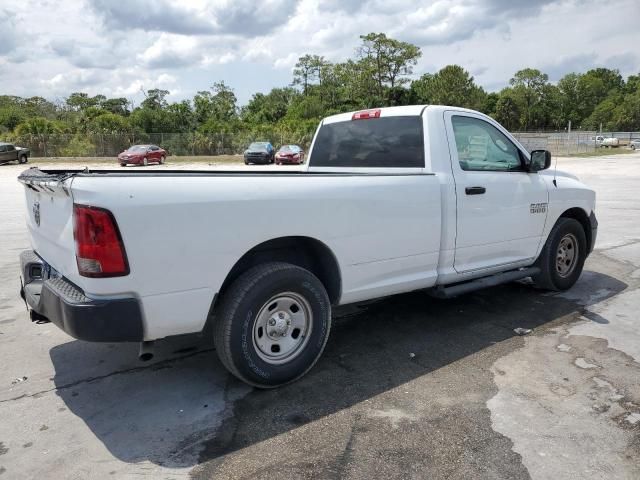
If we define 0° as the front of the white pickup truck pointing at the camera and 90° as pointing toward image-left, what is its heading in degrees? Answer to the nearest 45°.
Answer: approximately 225°

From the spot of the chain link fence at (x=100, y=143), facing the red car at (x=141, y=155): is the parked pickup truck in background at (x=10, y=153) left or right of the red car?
right

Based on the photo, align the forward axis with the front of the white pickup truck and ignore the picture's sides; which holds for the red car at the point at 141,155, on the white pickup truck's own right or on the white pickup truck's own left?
on the white pickup truck's own left

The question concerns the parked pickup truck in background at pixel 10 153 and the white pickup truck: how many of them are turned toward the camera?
0

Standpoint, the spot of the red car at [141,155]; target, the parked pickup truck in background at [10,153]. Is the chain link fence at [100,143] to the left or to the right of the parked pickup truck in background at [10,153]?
right

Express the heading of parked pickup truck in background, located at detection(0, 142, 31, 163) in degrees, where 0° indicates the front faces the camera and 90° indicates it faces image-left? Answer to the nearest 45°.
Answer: approximately 270°
